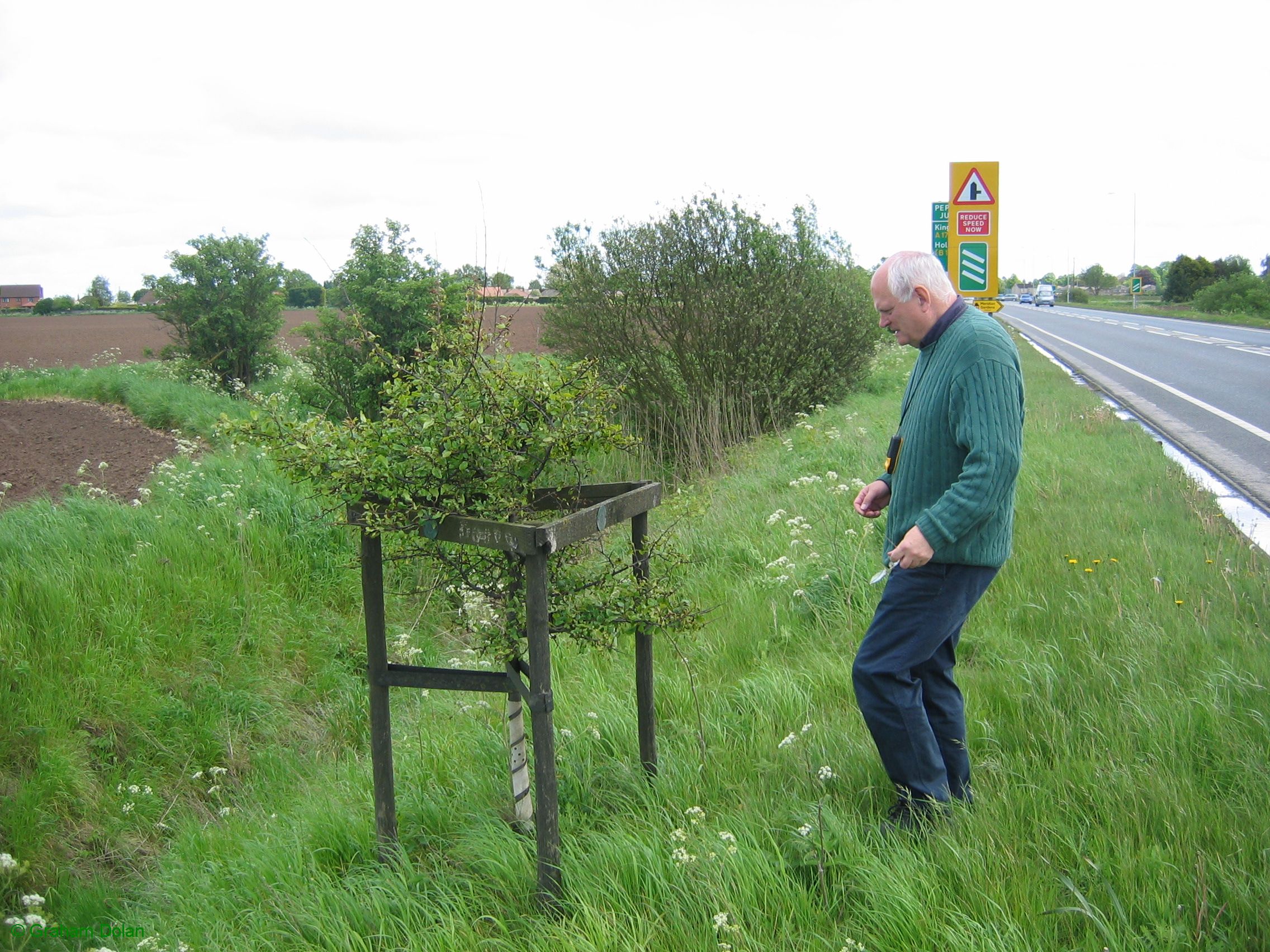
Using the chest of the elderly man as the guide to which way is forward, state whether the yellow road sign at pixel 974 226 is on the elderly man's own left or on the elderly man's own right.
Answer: on the elderly man's own right

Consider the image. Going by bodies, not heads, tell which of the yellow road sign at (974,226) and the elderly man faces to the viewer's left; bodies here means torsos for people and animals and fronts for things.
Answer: the elderly man

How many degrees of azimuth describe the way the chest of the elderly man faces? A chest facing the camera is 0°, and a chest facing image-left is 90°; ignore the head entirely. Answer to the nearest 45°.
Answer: approximately 90°

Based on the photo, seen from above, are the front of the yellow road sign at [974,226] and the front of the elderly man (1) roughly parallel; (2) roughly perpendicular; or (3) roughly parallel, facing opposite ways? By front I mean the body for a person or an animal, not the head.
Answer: roughly perpendicular

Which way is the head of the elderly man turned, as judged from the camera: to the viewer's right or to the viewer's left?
to the viewer's left

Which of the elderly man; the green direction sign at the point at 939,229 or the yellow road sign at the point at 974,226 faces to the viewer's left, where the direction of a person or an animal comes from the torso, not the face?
the elderly man

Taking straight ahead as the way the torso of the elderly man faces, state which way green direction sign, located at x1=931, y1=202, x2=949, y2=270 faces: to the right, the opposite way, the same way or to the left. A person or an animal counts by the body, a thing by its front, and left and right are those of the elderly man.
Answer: to the left

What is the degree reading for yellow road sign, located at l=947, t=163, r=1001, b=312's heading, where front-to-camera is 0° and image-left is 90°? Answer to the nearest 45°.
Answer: approximately 0°
